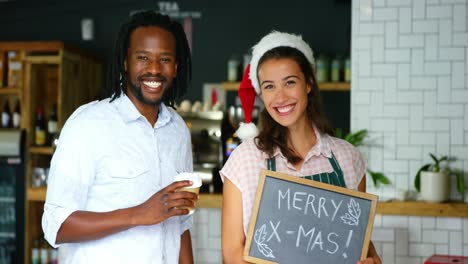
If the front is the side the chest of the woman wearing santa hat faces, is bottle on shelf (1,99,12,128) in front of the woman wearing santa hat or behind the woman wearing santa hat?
behind

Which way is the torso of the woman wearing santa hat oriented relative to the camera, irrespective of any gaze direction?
toward the camera

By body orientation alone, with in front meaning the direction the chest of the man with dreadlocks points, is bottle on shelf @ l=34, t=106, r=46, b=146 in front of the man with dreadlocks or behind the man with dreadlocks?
behind

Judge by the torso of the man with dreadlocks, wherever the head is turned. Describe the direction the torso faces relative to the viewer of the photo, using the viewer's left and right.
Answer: facing the viewer and to the right of the viewer

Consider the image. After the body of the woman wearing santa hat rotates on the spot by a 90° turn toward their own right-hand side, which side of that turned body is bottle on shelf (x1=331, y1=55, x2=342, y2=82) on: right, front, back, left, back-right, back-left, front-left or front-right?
right

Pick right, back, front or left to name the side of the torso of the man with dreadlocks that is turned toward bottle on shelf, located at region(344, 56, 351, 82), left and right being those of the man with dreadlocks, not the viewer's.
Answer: left

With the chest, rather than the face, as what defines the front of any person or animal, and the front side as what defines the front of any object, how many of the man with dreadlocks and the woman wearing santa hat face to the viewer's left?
0
